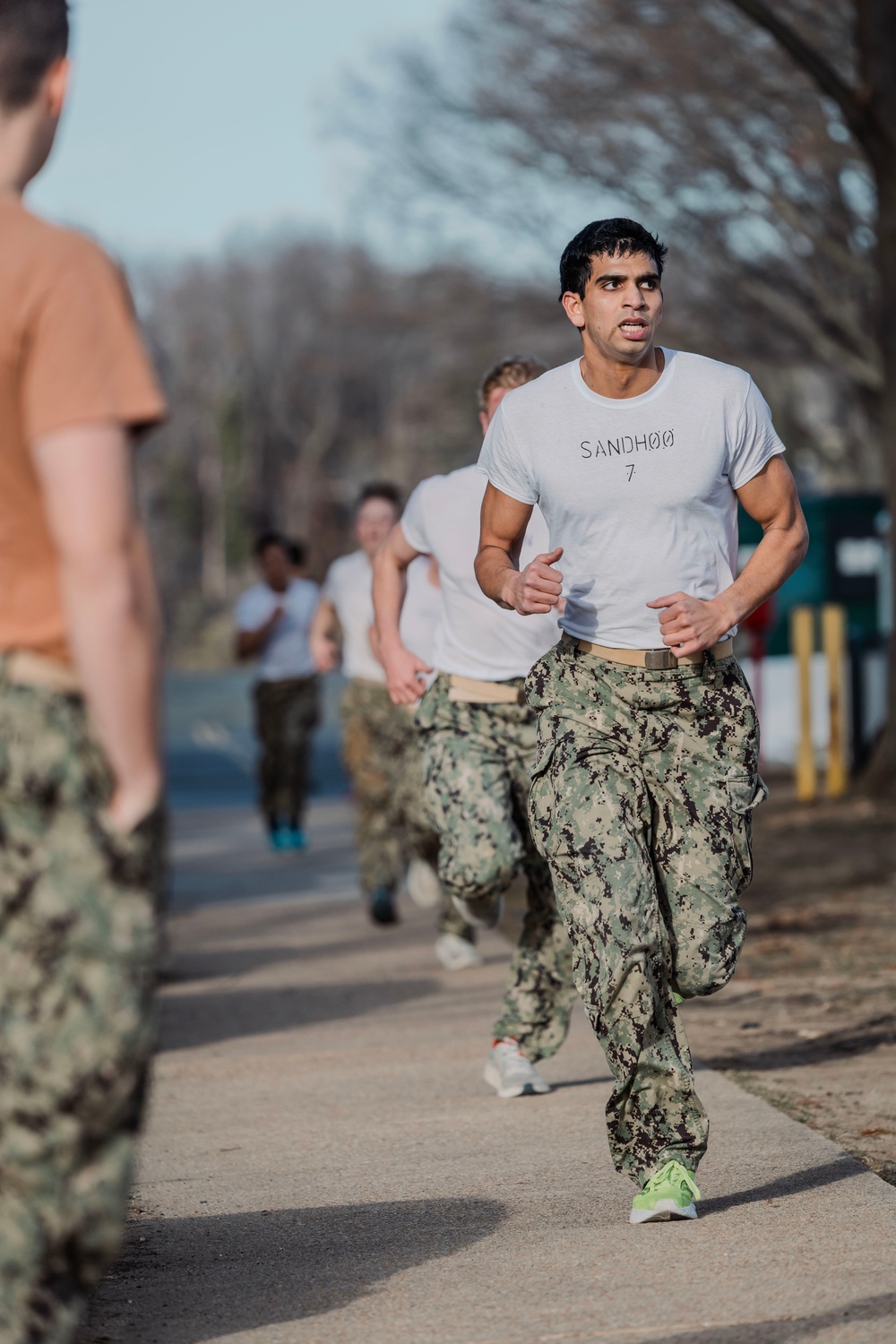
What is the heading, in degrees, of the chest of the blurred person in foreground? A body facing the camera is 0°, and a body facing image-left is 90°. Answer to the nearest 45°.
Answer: approximately 180°

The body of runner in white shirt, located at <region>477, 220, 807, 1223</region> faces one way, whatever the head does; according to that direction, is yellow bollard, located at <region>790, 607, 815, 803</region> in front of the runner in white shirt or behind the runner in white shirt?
behind

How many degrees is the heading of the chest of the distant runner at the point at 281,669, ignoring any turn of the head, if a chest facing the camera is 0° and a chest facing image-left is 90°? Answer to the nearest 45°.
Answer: approximately 0°

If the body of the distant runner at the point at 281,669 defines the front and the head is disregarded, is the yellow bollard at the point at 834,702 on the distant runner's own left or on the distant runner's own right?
on the distant runner's own left

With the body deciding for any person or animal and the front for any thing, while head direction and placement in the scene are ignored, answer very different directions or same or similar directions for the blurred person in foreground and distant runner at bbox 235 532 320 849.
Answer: very different directions

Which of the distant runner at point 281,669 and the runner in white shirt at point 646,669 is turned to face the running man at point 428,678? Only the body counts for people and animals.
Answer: the distant runner

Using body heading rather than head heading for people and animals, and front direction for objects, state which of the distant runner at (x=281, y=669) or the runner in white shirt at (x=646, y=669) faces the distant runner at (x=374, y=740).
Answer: the distant runner at (x=281, y=669)

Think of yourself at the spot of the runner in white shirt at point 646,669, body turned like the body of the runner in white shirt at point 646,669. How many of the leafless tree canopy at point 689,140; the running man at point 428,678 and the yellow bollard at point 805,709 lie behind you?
3

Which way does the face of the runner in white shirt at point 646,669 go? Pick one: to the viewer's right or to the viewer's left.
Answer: to the viewer's right
